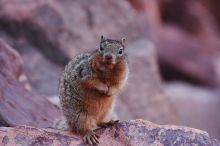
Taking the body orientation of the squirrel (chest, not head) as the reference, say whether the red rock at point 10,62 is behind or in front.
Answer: behind

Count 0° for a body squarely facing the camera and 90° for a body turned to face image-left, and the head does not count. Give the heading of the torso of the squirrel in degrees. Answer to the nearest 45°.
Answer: approximately 315°

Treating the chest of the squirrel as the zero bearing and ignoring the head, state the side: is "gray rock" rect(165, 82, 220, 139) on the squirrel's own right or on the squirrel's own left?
on the squirrel's own left
